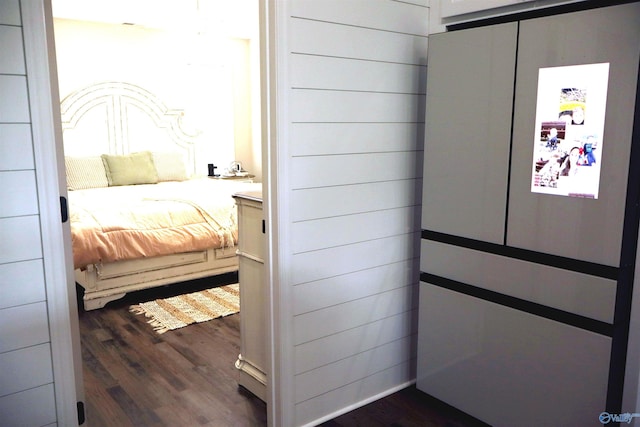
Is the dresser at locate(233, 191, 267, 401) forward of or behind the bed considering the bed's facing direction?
forward

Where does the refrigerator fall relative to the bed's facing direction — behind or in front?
in front

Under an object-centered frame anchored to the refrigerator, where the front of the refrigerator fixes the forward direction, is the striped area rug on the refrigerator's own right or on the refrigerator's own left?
on the refrigerator's own right

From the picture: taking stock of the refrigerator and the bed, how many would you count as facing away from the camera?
0

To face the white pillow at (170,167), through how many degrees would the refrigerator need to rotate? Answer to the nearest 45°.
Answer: approximately 90° to its right

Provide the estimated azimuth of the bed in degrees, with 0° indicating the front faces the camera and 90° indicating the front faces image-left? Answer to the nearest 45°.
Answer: approximately 315°

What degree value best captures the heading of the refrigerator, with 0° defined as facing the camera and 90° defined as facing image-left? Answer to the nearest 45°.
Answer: approximately 45°

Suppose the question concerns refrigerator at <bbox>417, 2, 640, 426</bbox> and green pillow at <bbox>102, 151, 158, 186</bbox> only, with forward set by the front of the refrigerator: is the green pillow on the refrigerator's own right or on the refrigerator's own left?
on the refrigerator's own right
